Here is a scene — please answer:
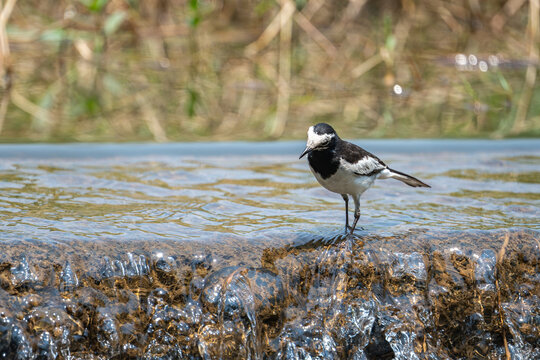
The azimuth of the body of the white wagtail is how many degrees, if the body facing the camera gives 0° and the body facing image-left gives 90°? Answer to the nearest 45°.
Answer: approximately 45°

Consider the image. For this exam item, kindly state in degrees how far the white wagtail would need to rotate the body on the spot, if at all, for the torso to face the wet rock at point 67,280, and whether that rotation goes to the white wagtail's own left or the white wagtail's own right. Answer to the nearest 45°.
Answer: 0° — it already faces it
